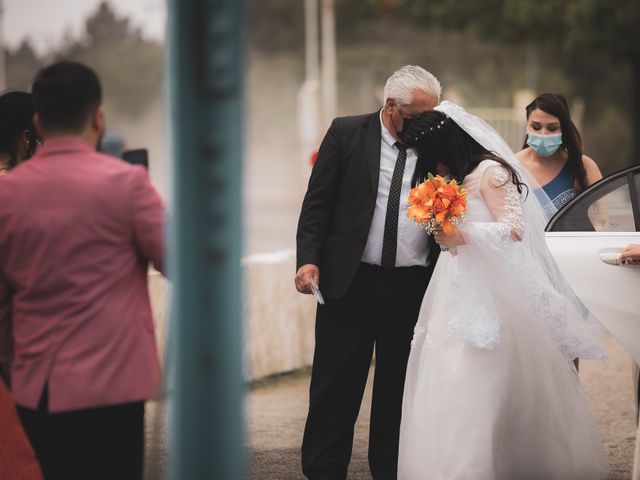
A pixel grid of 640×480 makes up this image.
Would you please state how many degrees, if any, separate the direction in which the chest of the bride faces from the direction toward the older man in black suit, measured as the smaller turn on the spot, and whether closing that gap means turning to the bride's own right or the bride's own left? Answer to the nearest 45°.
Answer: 0° — they already face them

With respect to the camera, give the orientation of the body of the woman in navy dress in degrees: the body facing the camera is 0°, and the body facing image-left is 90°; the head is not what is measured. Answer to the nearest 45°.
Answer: approximately 45°

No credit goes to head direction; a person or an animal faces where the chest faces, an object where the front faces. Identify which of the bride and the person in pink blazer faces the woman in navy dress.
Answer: the person in pink blazer

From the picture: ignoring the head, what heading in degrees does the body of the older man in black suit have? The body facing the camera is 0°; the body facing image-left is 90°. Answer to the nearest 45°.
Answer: approximately 315°

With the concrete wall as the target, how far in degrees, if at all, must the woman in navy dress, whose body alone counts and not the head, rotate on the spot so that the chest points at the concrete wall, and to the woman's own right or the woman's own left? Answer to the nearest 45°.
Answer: approximately 90° to the woman's own right

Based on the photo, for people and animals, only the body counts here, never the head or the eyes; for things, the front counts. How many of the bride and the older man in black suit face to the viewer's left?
1

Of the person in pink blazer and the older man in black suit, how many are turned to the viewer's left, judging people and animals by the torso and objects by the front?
0

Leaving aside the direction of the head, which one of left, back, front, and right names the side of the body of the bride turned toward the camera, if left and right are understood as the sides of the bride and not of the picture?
left

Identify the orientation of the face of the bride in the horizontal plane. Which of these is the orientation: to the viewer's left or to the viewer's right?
to the viewer's left

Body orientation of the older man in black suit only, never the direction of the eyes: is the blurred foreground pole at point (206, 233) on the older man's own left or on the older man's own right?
on the older man's own right

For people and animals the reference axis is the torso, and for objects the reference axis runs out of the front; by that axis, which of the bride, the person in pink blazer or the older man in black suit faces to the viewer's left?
the bride

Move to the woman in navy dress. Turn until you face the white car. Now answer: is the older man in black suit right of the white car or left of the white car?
right

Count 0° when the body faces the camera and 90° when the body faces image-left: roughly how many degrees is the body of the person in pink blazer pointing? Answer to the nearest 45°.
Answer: approximately 225°

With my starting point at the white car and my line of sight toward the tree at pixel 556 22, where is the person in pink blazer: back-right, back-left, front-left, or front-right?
back-left
